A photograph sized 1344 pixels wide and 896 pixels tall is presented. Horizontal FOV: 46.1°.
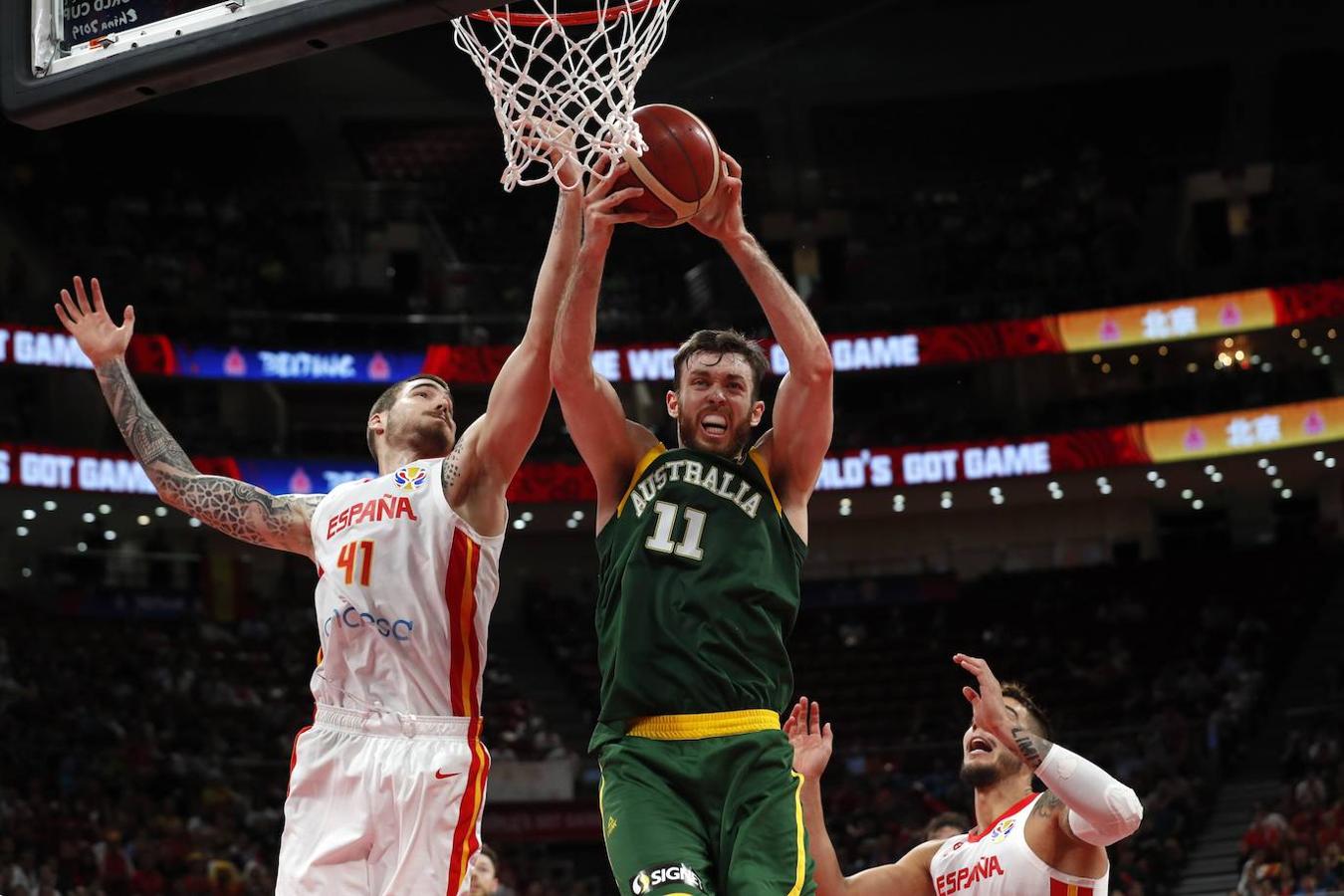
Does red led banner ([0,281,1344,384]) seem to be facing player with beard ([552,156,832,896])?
yes

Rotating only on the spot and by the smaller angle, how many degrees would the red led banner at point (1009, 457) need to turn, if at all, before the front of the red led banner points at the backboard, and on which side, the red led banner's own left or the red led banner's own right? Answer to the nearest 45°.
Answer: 0° — it already faces it

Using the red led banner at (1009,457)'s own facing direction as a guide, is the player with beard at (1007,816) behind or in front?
in front

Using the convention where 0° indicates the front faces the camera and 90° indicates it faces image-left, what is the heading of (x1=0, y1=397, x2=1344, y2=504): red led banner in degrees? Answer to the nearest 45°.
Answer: approximately 0°
